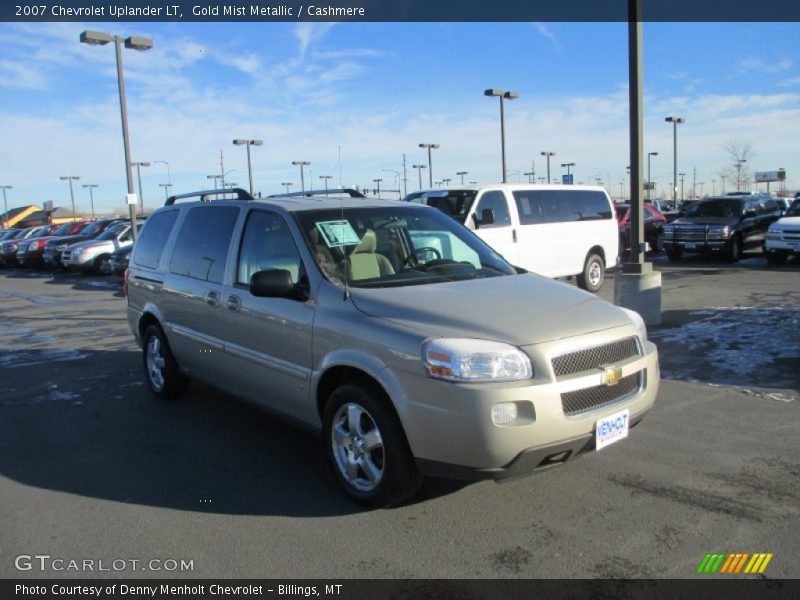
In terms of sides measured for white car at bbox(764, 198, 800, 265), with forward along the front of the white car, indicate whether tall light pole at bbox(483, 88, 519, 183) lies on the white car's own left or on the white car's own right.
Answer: on the white car's own right

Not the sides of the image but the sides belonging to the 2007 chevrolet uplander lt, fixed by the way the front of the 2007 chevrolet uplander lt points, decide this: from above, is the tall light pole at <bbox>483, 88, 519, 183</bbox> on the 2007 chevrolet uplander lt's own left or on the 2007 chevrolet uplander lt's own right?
on the 2007 chevrolet uplander lt's own left

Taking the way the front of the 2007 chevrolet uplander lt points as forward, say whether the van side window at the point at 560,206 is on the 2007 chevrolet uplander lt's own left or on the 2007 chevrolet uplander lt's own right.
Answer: on the 2007 chevrolet uplander lt's own left

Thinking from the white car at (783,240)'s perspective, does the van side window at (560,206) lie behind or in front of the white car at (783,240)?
in front

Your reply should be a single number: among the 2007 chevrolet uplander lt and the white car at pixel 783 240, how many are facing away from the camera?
0

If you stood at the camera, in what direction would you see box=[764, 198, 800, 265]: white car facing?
facing the viewer and to the left of the viewer

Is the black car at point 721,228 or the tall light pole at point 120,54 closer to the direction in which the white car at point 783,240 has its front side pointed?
the tall light pole

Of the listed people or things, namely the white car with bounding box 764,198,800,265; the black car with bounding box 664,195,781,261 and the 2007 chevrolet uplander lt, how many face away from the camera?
0

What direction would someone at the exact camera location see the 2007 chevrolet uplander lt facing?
facing the viewer and to the right of the viewer

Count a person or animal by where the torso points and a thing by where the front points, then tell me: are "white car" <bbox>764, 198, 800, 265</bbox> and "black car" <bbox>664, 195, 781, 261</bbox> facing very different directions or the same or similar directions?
same or similar directions

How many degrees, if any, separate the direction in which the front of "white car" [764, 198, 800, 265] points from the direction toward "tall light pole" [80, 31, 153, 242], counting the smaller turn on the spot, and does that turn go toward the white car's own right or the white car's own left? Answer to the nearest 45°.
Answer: approximately 45° to the white car's own right
